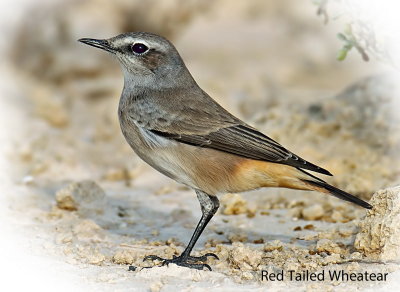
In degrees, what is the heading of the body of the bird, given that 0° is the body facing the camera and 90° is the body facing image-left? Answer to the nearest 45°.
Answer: approximately 90°
